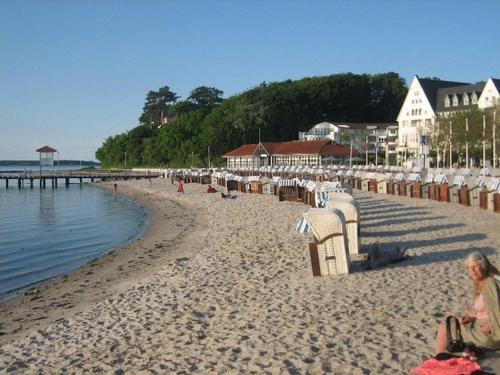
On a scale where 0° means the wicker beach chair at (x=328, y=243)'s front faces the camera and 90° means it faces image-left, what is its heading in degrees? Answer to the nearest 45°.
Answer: approximately 90°

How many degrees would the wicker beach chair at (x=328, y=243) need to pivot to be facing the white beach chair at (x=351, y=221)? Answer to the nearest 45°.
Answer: approximately 90° to its right

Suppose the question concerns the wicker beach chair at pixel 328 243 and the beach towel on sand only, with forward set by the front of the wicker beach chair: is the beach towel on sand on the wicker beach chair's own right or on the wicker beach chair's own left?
on the wicker beach chair's own left

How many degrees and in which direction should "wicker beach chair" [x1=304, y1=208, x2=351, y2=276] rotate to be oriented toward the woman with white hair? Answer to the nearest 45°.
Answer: approximately 90° to its left

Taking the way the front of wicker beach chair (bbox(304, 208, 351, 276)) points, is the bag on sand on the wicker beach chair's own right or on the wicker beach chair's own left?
on the wicker beach chair's own left
